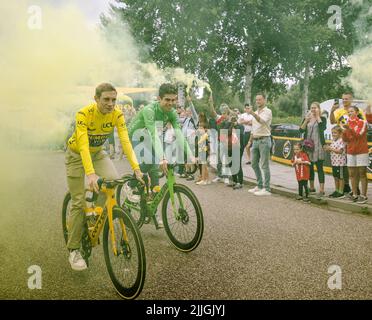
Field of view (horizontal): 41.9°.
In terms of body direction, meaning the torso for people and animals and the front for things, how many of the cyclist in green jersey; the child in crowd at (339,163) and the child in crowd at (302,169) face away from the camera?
0

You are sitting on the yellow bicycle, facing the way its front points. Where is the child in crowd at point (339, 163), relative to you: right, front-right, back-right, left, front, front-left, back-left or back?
left

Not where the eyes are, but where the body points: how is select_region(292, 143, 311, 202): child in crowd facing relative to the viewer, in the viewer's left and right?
facing the viewer and to the left of the viewer

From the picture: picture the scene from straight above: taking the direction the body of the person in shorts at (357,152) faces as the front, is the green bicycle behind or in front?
in front

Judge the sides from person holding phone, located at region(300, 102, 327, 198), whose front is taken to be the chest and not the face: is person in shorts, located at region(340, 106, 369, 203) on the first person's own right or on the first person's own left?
on the first person's own left

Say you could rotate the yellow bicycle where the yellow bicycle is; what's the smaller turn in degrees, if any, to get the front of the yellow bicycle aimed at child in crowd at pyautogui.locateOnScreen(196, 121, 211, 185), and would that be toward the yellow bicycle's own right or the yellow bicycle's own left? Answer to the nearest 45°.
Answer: approximately 135° to the yellow bicycle's own left

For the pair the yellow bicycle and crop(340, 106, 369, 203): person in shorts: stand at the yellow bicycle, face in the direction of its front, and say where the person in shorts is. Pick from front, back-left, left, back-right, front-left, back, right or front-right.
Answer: left

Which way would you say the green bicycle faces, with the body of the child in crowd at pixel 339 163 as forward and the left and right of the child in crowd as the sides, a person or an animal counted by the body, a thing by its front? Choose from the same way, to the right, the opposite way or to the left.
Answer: to the left

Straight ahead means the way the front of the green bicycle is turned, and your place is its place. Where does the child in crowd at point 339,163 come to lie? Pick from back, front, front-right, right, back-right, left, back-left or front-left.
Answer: left

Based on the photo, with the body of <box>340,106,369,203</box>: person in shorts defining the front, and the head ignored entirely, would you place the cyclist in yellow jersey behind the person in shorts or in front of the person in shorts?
in front

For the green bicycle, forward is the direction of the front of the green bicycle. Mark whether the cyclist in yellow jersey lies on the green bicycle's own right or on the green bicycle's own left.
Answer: on the green bicycle's own right

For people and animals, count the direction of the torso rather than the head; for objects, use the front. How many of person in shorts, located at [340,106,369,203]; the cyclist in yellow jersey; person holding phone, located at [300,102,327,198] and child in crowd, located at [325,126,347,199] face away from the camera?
0

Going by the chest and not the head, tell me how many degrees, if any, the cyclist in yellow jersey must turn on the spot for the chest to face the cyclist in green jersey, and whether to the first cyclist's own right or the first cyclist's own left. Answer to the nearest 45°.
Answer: approximately 90° to the first cyclist's own left
